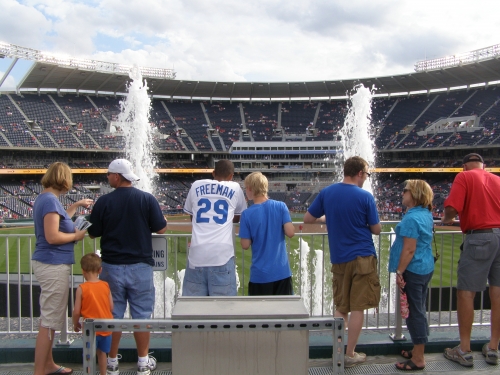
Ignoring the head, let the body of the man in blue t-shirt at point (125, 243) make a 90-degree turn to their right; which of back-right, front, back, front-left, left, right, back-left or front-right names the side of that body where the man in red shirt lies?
front

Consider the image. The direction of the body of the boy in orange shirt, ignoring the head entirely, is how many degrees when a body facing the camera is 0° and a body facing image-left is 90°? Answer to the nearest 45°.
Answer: approximately 180°

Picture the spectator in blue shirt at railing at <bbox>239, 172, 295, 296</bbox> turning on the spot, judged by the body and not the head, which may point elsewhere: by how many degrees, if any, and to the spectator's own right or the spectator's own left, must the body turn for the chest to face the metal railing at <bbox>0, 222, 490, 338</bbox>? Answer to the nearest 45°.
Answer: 0° — they already face it

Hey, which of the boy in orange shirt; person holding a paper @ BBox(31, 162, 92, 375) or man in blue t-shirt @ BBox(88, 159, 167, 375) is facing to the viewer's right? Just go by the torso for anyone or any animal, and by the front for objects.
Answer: the person holding a paper

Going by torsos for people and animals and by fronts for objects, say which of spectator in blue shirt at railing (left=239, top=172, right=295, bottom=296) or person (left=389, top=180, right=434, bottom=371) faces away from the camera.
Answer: the spectator in blue shirt at railing

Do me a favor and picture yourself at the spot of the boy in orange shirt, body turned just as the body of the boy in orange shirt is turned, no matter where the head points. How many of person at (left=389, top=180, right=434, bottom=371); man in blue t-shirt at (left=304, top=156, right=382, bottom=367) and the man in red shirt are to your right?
3

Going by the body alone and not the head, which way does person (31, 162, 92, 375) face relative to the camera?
to the viewer's right

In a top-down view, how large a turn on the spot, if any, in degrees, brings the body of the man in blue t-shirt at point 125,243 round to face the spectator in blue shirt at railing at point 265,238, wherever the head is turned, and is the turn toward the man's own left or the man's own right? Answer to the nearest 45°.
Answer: approximately 90° to the man's own right

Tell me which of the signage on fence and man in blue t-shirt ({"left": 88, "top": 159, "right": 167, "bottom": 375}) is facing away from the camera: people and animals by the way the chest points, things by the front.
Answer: the man in blue t-shirt

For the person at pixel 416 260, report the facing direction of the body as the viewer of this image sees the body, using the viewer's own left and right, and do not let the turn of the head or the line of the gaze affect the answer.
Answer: facing to the left of the viewer
